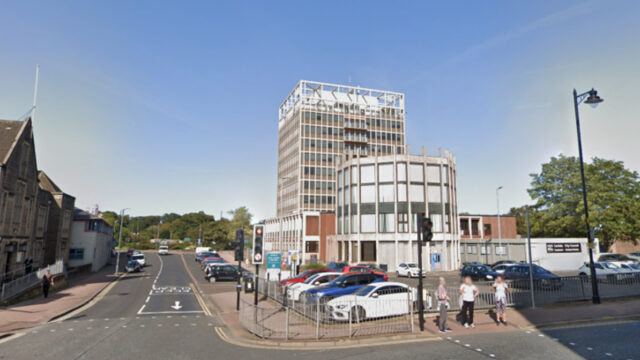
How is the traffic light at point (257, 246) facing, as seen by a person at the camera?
facing the viewer

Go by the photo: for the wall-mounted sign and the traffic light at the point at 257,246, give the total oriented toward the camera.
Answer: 2

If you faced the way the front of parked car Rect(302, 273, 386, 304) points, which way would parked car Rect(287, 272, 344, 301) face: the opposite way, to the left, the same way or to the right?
the same way

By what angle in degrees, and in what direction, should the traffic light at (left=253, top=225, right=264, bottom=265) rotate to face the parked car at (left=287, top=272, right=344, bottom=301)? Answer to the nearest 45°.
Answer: approximately 135° to its left

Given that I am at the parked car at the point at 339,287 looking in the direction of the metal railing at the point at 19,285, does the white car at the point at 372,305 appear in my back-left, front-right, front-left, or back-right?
back-left

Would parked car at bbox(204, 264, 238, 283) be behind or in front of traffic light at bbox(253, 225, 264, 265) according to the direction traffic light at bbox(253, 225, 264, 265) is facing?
behind

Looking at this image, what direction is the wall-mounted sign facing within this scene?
toward the camera

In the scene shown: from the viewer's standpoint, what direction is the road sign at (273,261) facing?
toward the camera

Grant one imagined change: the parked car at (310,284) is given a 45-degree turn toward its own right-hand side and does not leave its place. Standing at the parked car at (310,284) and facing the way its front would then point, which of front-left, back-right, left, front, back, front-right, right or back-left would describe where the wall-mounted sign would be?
back-right

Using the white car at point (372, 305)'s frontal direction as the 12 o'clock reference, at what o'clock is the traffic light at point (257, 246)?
The traffic light is roughly at 2 o'clock from the white car.

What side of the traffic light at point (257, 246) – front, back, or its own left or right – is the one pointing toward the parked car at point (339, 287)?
left

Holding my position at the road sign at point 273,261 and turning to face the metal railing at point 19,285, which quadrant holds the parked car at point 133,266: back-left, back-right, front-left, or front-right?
front-right

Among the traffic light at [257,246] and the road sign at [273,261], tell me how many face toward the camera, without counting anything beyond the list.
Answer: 2

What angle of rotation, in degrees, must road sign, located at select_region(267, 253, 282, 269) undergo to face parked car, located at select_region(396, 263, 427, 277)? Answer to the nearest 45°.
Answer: approximately 135° to its left

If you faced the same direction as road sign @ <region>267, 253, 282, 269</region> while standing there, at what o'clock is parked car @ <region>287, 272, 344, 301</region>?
The parked car is roughly at 10 o'clock from the road sign.

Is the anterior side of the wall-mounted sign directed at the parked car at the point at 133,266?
no

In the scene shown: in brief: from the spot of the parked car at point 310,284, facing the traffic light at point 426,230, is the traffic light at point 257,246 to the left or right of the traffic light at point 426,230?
right

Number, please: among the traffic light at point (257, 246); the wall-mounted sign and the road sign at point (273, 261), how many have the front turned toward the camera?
3

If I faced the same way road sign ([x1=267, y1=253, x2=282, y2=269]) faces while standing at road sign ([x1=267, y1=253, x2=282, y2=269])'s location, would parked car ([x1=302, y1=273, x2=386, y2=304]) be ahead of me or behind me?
ahead

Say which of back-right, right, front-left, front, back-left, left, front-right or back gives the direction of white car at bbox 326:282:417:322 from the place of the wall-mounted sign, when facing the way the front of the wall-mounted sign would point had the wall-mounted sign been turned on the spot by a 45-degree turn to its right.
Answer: front-left

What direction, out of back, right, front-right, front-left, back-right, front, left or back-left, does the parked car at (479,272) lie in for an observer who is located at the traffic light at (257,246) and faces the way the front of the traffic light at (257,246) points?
back-left
